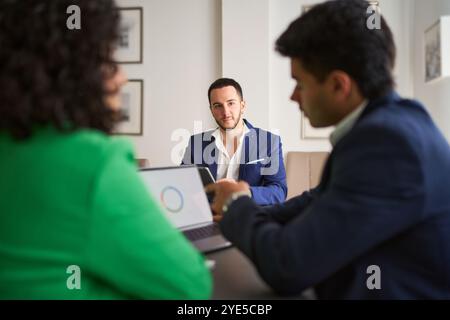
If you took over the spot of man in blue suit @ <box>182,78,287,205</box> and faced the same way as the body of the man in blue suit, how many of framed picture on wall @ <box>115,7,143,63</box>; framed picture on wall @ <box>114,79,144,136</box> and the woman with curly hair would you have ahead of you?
1

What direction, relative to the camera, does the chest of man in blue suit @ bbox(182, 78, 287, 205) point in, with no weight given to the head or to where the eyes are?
toward the camera

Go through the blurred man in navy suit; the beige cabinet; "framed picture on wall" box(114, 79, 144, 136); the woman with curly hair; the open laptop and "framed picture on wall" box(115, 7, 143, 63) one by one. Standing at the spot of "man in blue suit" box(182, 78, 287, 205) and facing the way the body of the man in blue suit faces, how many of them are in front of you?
3

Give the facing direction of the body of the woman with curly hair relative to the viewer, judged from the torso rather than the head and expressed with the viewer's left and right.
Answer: facing away from the viewer and to the right of the viewer

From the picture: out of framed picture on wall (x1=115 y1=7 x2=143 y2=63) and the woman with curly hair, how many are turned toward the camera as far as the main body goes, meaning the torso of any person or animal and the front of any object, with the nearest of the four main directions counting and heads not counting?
1

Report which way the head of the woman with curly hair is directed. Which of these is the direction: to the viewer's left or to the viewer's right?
to the viewer's right

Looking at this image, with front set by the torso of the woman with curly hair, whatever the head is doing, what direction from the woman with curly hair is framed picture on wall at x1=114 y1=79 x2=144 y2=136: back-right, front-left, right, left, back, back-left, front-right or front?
front-left

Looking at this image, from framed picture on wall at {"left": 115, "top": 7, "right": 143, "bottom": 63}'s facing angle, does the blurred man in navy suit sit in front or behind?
in front

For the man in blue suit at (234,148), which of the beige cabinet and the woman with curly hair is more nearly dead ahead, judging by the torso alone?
the woman with curly hair

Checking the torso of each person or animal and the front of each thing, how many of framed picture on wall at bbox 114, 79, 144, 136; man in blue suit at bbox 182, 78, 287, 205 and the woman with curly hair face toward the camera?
2

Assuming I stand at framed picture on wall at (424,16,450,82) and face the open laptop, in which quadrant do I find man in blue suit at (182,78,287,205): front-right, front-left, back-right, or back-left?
front-right

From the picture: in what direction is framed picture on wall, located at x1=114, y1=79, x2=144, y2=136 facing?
toward the camera
